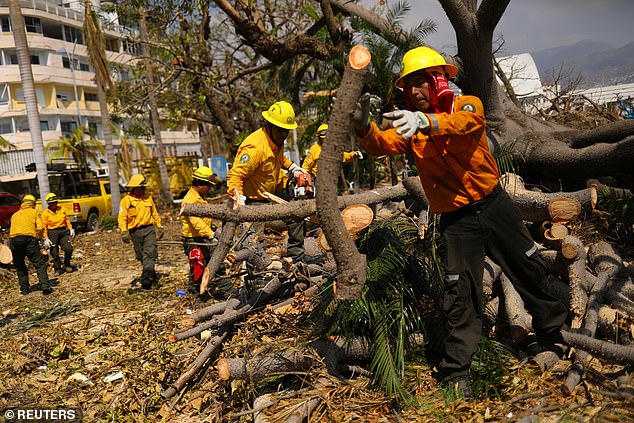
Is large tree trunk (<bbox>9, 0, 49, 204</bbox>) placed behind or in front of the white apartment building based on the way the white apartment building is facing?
in front

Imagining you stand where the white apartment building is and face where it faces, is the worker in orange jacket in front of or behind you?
in front

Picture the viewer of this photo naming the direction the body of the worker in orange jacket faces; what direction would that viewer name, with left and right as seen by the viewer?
facing the viewer and to the left of the viewer

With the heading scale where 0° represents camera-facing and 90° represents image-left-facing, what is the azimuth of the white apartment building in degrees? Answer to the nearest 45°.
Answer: approximately 315°

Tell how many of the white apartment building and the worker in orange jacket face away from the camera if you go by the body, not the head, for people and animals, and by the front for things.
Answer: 0

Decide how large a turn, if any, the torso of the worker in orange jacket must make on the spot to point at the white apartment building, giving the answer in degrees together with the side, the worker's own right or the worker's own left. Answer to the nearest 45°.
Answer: approximately 90° to the worker's own right

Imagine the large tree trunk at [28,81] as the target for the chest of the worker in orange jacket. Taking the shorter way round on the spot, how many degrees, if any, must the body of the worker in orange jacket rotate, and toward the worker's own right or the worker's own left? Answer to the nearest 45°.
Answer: approximately 90° to the worker's own right

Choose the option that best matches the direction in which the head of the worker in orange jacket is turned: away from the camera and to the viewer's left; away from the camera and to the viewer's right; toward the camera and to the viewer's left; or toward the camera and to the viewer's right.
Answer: toward the camera and to the viewer's left
